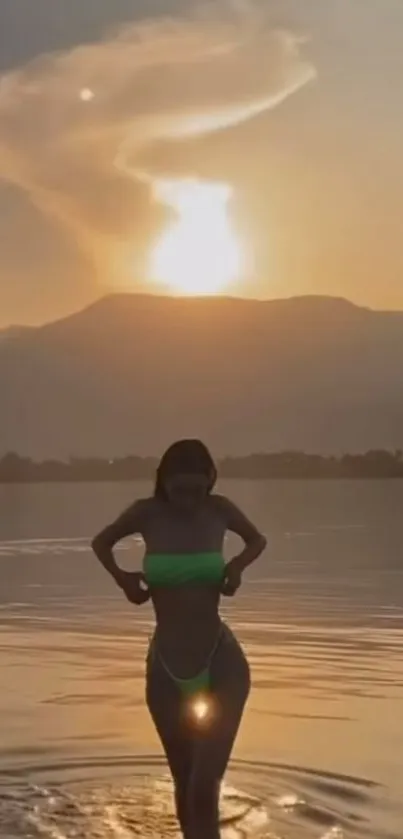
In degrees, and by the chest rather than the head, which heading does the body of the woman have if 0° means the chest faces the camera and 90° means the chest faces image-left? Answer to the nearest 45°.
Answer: approximately 0°
